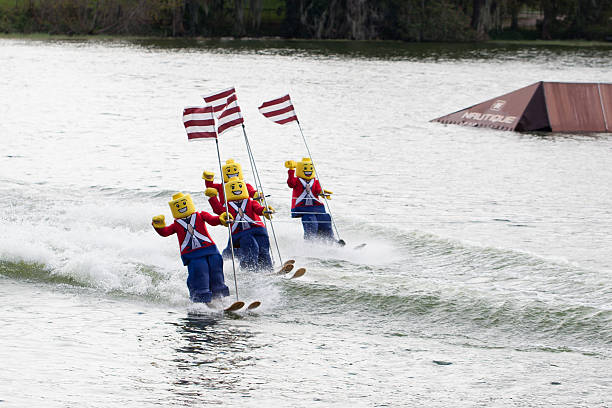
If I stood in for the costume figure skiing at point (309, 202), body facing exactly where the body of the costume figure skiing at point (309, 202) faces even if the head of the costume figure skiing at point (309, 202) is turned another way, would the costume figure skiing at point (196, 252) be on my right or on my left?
on my right

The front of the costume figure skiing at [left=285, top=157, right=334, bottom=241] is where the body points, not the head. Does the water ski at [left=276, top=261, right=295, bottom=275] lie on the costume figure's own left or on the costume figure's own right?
on the costume figure's own right

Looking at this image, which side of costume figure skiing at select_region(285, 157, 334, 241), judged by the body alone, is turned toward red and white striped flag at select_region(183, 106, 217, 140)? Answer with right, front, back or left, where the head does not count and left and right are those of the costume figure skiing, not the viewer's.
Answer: right

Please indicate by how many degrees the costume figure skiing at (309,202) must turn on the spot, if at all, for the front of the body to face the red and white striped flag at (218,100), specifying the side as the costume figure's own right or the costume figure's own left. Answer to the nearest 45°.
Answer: approximately 90° to the costume figure's own right

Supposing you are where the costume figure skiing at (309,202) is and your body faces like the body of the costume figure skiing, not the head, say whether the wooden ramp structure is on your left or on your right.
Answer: on your left

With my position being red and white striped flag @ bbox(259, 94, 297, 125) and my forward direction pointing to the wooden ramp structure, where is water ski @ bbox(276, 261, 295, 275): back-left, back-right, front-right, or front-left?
back-right

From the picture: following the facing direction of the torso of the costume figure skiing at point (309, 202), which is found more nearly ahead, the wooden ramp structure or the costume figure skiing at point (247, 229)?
the costume figure skiing
